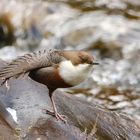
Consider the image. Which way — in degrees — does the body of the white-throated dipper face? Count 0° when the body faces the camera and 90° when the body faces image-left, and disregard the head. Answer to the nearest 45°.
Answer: approximately 270°
